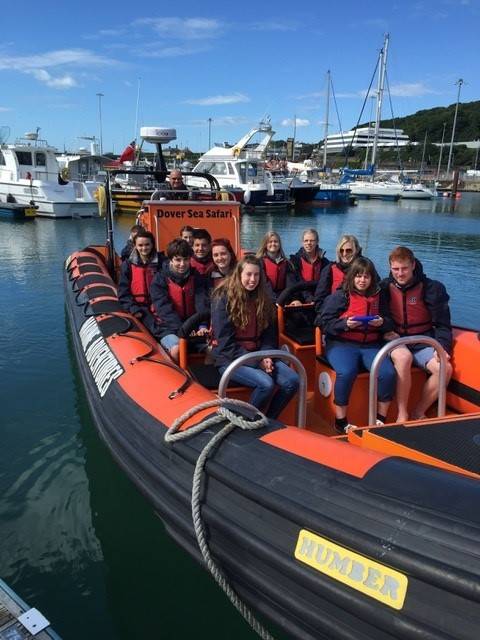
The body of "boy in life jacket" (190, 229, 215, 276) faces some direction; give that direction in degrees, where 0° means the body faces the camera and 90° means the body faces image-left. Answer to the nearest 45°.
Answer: approximately 0°

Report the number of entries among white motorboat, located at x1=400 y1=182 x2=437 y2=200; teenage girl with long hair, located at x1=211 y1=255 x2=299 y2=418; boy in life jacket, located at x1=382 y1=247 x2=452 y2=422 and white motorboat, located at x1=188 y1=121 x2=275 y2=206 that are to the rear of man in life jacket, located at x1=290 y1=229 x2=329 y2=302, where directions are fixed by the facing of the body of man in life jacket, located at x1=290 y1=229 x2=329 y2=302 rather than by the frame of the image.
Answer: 2

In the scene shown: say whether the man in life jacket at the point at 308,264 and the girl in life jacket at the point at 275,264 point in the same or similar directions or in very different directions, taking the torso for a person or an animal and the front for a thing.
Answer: same or similar directions

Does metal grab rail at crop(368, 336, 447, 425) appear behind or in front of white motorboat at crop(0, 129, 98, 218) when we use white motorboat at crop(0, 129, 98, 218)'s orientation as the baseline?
behind

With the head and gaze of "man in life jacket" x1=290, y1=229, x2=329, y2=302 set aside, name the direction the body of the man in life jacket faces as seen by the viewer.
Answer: toward the camera

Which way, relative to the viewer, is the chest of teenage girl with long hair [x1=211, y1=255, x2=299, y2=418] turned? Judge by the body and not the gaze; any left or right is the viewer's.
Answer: facing the viewer and to the right of the viewer

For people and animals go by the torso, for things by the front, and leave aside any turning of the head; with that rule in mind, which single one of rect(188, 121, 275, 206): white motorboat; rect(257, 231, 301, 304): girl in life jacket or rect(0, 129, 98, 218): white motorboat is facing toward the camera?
the girl in life jacket

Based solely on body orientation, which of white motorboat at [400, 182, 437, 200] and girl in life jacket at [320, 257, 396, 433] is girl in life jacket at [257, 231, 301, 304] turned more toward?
the girl in life jacket

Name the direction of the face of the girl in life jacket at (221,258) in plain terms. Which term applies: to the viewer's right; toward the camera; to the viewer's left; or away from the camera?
toward the camera

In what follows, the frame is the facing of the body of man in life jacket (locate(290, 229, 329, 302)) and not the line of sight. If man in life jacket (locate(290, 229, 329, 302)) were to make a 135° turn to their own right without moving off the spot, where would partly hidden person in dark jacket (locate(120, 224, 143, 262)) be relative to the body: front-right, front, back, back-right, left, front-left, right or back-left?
front-left

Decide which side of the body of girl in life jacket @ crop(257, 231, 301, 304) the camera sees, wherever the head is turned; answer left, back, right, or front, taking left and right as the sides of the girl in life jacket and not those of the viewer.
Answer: front

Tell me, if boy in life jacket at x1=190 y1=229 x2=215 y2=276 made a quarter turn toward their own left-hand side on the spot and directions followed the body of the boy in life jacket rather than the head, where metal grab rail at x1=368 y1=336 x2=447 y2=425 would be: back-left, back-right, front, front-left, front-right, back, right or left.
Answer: front-right

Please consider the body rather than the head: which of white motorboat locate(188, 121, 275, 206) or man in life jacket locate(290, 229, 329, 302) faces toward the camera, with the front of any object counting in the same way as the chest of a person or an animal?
the man in life jacket

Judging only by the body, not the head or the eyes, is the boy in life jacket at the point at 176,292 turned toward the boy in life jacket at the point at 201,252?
no

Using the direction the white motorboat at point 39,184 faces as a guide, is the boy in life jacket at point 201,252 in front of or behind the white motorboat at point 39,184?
behind

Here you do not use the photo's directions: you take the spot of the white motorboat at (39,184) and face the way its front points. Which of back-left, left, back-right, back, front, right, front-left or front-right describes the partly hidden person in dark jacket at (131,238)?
back-left

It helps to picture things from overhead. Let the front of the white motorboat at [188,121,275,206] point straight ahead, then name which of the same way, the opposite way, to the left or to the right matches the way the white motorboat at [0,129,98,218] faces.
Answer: the same way

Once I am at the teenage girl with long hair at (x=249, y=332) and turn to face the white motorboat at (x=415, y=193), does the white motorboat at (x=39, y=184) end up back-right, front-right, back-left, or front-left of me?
front-left
